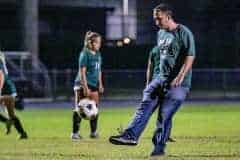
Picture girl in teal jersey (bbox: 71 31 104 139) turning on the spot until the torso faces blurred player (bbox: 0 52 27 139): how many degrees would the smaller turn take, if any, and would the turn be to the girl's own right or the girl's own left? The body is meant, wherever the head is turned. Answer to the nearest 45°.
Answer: approximately 135° to the girl's own right

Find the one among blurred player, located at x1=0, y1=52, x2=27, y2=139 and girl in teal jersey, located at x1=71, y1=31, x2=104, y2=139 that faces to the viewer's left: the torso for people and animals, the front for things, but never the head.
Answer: the blurred player

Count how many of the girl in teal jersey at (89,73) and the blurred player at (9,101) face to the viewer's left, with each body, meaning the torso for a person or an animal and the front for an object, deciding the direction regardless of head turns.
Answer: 1

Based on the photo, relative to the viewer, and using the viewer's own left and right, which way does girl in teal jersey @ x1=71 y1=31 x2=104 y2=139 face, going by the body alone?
facing the viewer and to the right of the viewer

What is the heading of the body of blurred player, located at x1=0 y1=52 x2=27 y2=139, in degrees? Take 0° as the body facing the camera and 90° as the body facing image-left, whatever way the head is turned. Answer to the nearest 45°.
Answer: approximately 90°
